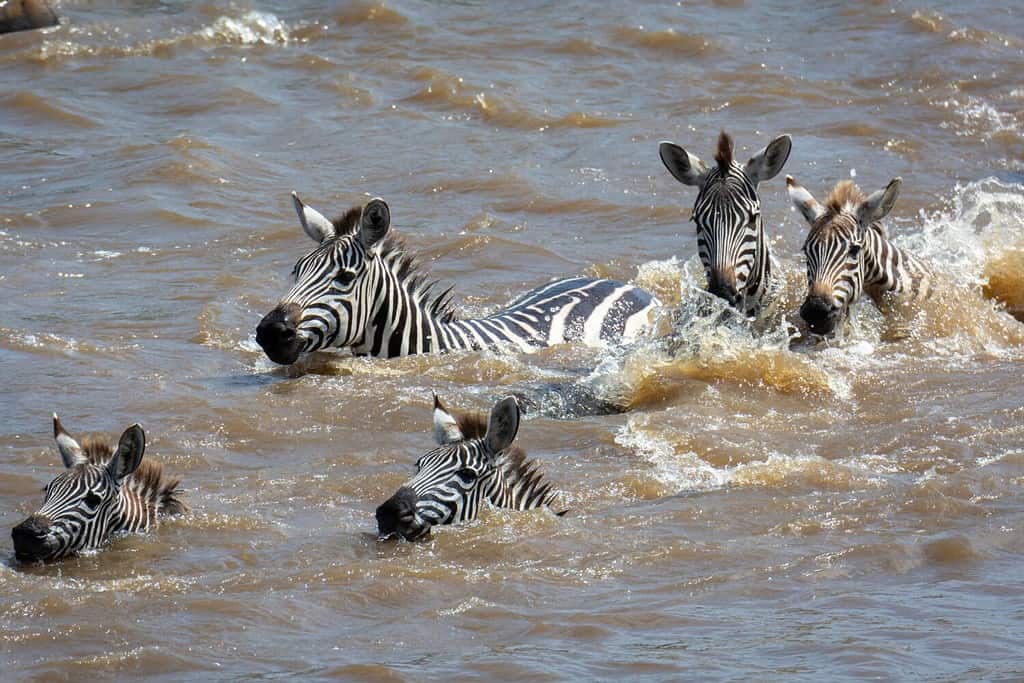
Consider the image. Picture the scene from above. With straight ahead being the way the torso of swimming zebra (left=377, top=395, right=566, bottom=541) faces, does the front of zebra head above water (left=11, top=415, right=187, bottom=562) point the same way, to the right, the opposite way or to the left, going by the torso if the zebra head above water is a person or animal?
the same way

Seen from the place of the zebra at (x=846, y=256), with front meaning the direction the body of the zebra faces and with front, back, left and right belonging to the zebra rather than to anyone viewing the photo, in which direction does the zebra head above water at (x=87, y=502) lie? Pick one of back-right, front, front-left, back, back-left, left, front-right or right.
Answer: front

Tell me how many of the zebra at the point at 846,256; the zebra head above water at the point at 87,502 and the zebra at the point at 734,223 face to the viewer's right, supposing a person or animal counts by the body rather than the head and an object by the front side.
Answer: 0

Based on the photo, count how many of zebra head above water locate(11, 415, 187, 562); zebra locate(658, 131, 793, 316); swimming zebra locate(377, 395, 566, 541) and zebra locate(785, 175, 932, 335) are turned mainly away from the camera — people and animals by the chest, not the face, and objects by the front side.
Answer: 0

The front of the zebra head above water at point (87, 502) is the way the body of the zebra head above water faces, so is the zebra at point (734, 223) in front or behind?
behind

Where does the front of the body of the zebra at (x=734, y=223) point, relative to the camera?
toward the camera

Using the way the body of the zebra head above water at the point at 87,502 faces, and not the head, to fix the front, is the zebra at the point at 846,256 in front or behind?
behind

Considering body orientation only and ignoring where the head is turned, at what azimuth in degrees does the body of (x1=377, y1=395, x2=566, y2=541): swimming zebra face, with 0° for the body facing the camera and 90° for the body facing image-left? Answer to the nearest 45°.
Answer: approximately 45°

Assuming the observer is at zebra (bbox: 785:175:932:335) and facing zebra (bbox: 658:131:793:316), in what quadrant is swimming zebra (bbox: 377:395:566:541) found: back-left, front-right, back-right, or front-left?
front-left

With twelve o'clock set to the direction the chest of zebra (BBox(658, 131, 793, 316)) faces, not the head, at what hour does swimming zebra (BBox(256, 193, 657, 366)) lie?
The swimming zebra is roughly at 3 o'clock from the zebra.

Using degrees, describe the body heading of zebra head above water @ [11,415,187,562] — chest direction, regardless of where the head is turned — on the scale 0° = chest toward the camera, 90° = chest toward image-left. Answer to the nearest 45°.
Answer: approximately 45°

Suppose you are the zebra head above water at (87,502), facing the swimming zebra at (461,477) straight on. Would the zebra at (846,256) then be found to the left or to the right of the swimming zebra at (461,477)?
left

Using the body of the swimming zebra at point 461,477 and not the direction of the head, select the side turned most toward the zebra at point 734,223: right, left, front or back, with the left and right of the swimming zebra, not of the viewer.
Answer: back

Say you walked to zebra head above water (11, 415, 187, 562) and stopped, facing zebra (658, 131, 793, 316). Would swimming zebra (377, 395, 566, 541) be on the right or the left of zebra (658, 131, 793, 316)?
right

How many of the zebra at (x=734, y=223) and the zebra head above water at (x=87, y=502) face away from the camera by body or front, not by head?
0
